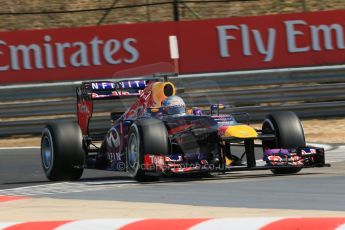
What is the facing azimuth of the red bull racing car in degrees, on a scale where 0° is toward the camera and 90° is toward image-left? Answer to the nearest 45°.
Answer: approximately 315°
